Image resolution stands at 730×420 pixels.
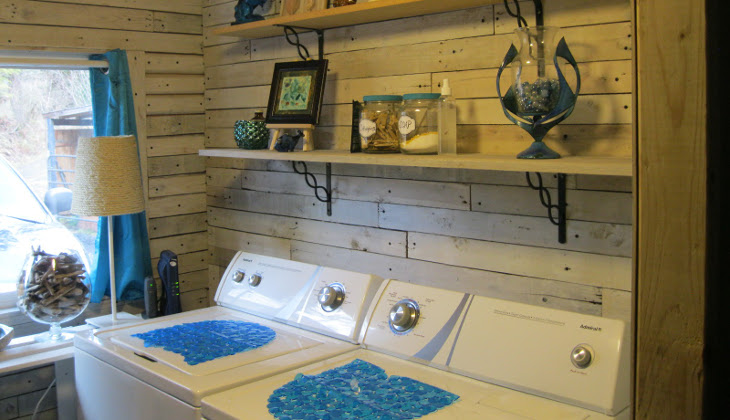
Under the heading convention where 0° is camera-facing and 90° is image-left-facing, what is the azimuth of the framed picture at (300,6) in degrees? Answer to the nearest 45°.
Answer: approximately 45°

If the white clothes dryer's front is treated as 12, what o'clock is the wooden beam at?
The wooden beam is roughly at 10 o'clock from the white clothes dryer.

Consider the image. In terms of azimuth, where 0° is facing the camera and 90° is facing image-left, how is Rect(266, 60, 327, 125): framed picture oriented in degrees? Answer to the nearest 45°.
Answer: approximately 45°
